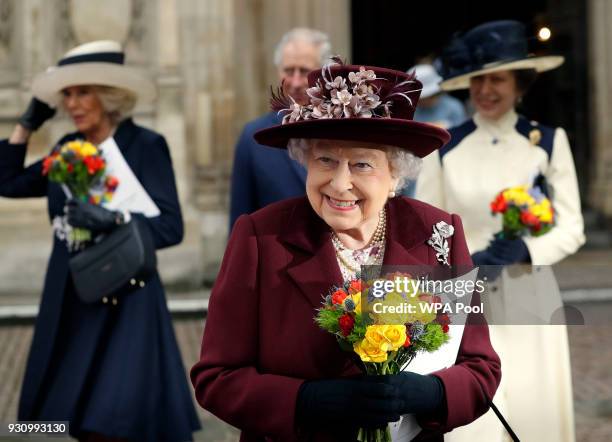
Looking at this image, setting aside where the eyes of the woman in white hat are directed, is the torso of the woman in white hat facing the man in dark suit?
no

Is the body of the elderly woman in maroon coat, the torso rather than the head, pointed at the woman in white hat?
no

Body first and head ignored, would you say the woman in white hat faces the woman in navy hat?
no

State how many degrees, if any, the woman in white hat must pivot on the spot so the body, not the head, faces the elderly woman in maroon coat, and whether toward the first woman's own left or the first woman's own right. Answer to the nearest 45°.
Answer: approximately 45° to the first woman's own left

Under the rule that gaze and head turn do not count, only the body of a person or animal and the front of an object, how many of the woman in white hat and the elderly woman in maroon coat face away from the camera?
0

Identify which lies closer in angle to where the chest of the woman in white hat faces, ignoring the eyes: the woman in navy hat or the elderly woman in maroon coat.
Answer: the elderly woman in maroon coat

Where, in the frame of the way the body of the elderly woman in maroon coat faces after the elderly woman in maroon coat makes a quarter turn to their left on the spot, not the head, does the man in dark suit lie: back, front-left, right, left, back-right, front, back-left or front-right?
left

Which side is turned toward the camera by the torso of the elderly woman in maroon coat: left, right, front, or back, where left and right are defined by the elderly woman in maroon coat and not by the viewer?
front

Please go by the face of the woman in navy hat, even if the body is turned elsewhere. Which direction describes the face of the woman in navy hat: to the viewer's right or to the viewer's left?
to the viewer's left

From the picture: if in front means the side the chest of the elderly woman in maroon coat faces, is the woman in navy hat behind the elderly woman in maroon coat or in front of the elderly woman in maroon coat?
behind
